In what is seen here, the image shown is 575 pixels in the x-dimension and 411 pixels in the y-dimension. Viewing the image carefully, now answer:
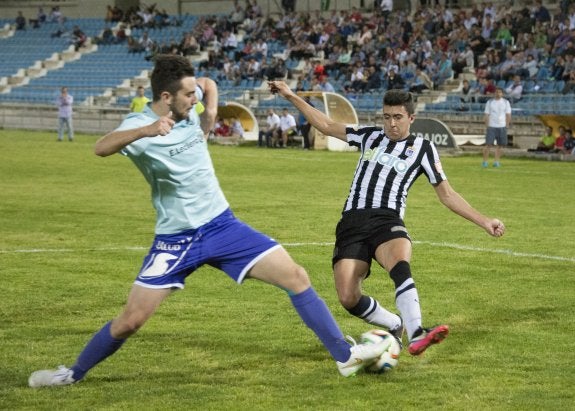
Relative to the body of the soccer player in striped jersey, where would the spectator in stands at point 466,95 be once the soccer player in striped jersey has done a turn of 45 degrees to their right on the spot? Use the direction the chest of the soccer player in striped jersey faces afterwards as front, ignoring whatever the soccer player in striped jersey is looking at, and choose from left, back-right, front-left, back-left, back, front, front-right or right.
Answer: back-right

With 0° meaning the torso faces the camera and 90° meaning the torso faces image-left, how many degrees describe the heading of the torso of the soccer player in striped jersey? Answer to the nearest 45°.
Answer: approximately 0°

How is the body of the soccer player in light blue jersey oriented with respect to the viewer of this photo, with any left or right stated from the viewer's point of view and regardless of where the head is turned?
facing the viewer and to the right of the viewer

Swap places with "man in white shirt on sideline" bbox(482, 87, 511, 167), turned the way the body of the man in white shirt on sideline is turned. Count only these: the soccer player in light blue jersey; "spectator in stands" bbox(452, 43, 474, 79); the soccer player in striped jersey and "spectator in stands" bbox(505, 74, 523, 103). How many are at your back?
2

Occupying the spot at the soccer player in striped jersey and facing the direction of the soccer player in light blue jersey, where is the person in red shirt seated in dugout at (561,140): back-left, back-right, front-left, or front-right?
back-right

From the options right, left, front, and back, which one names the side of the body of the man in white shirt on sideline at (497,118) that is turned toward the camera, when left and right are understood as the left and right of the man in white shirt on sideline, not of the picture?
front

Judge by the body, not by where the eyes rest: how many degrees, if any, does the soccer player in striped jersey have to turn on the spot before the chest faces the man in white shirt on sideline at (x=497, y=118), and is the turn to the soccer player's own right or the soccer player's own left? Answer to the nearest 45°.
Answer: approximately 180°

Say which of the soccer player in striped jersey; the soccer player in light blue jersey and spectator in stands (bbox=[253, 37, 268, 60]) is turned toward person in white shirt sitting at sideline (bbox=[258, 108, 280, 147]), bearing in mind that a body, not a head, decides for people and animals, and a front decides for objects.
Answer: spectator in stands (bbox=[253, 37, 268, 60])

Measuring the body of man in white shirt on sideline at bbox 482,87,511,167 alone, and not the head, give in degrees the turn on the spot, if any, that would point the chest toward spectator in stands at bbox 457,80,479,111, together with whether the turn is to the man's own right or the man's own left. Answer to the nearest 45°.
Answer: approximately 180°
